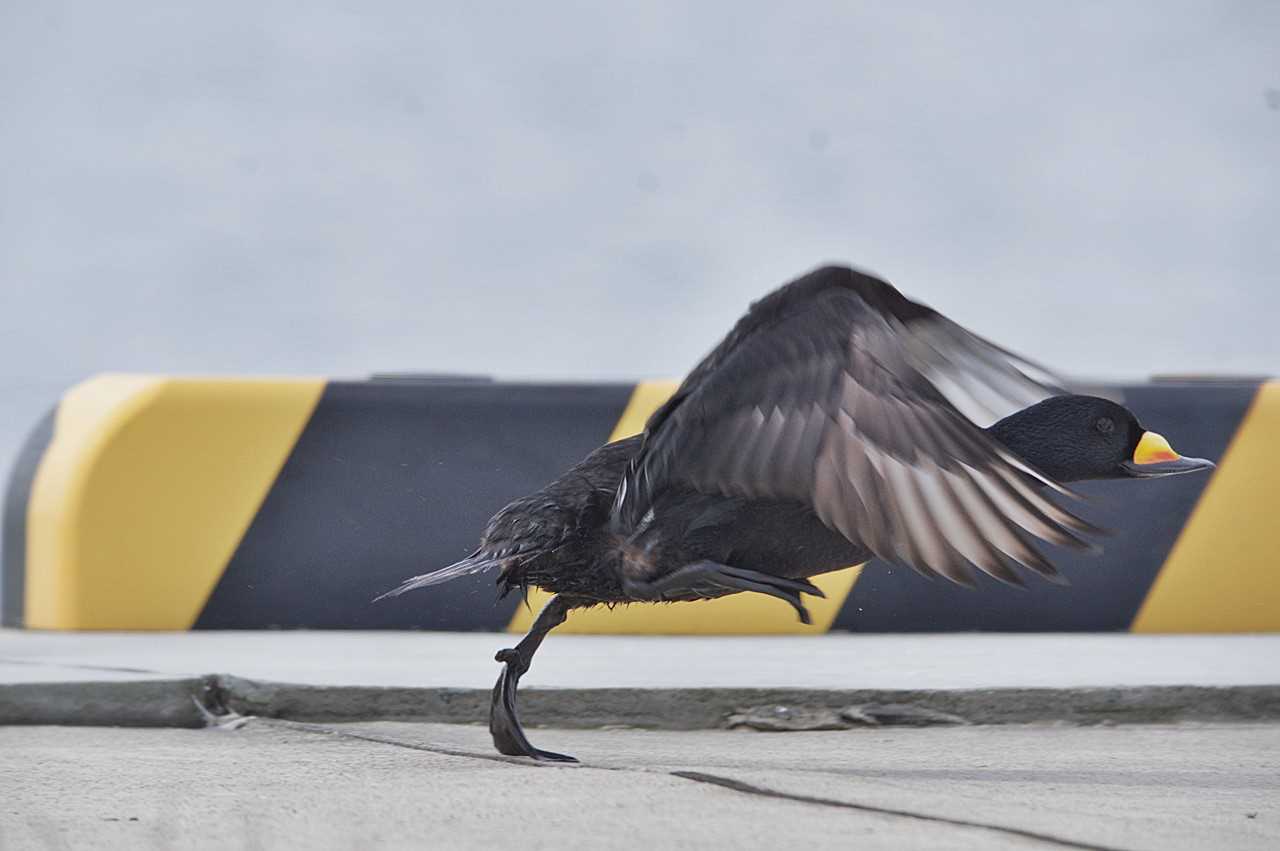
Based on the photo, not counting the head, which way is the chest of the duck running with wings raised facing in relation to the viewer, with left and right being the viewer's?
facing to the right of the viewer
